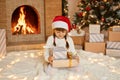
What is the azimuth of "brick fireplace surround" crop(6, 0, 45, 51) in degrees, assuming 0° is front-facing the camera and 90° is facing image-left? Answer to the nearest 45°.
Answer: approximately 0°

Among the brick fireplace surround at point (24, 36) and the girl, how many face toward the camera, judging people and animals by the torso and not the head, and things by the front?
2

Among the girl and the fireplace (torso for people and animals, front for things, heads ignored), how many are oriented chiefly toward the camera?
2

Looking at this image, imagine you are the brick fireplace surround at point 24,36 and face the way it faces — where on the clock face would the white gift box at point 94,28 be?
The white gift box is roughly at 10 o'clock from the brick fireplace surround.

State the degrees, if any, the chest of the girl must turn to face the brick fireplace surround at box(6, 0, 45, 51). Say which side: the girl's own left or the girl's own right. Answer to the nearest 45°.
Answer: approximately 135° to the girl's own right

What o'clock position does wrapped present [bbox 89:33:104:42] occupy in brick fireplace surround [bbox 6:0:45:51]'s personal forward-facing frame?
The wrapped present is roughly at 10 o'clock from the brick fireplace surround.

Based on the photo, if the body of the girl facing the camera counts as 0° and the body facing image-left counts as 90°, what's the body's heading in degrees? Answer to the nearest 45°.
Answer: approximately 0°

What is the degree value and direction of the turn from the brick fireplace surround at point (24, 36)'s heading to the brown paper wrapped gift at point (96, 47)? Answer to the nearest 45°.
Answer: approximately 45° to its left

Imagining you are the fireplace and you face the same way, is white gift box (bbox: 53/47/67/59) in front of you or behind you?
in front
